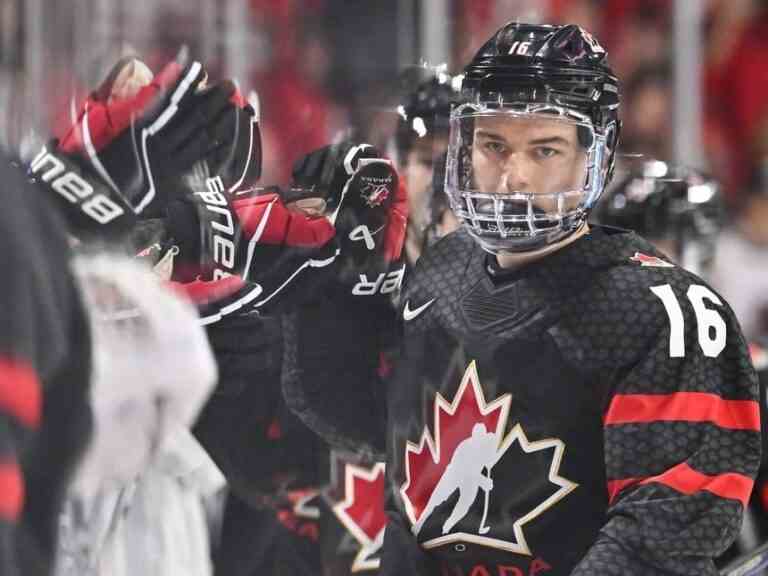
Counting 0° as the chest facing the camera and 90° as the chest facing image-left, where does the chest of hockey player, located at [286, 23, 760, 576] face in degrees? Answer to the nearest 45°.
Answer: approximately 45°

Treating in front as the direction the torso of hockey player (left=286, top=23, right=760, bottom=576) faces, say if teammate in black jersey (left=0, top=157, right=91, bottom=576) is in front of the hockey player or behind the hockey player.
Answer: in front
